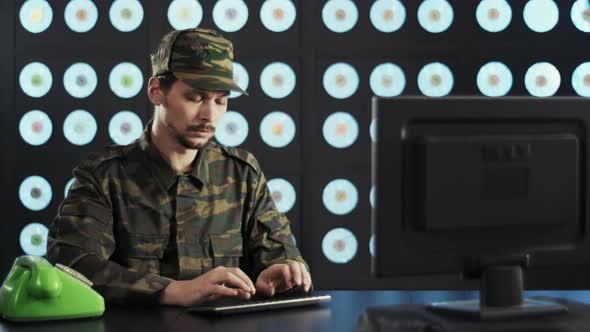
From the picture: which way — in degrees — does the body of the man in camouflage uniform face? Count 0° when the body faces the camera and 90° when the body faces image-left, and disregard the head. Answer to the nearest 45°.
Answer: approximately 315°

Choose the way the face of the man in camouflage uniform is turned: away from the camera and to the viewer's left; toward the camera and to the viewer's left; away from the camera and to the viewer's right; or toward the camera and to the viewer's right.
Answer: toward the camera and to the viewer's right

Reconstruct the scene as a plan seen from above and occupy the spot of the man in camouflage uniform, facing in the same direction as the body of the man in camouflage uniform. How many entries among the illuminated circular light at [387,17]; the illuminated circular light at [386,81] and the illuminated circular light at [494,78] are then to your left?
3

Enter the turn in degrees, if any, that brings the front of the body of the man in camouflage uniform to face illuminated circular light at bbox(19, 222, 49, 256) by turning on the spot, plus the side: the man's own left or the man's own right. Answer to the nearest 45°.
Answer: approximately 180°
